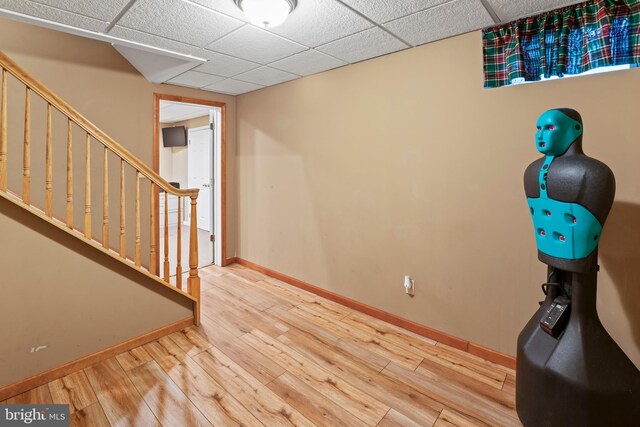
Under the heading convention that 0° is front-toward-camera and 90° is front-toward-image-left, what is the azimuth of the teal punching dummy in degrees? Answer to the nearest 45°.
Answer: approximately 45°

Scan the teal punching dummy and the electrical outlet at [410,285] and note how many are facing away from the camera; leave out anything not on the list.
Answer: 0

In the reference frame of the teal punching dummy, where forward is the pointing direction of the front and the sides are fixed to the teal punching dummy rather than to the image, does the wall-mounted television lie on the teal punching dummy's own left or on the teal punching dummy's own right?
on the teal punching dummy's own right

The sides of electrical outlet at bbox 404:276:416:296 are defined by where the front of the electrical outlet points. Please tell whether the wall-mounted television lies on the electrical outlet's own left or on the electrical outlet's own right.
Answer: on the electrical outlet's own right

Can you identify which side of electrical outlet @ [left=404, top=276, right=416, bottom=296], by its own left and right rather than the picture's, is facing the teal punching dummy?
left

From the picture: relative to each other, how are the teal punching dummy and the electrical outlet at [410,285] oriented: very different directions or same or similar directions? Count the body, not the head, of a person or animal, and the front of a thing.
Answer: same or similar directions

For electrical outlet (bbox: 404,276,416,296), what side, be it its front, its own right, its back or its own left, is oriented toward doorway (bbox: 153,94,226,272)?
right

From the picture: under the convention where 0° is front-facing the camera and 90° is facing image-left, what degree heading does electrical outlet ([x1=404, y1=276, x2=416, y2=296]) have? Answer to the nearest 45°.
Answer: approximately 45°
